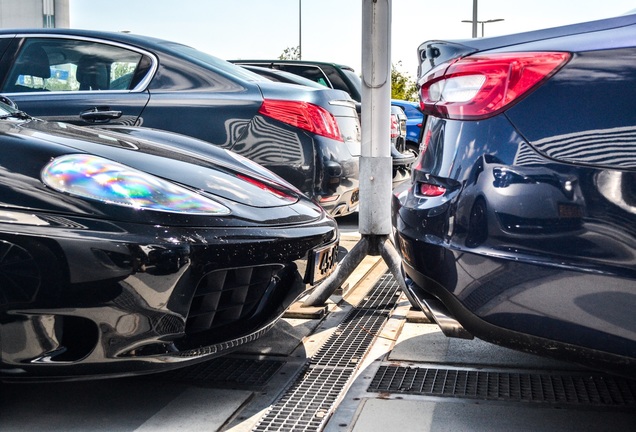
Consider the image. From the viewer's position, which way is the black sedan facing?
facing away from the viewer and to the left of the viewer

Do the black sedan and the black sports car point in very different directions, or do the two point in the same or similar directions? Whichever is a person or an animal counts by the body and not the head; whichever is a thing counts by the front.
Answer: very different directions

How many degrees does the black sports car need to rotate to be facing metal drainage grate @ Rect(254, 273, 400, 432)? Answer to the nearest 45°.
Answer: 0° — it already faces it

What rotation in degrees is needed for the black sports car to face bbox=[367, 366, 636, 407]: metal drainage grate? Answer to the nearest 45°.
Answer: approximately 45° to its left

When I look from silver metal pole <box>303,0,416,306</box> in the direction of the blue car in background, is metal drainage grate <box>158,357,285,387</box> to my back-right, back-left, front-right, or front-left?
back-left

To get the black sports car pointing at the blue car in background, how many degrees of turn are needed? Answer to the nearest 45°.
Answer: approximately 135° to its left

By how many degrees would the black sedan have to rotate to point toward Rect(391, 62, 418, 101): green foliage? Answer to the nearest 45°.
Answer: approximately 45° to its right

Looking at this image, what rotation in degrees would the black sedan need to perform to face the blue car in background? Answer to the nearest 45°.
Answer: approximately 90° to its right

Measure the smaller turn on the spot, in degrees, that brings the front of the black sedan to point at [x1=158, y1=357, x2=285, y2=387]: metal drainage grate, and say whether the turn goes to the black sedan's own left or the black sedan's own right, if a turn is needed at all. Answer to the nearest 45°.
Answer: approximately 135° to the black sedan's own left

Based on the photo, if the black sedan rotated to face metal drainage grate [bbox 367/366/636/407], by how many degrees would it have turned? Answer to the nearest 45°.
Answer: approximately 180°

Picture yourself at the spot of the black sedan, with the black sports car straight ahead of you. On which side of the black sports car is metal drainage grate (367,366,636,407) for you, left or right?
left

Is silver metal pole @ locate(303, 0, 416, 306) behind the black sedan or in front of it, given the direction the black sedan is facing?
behind
